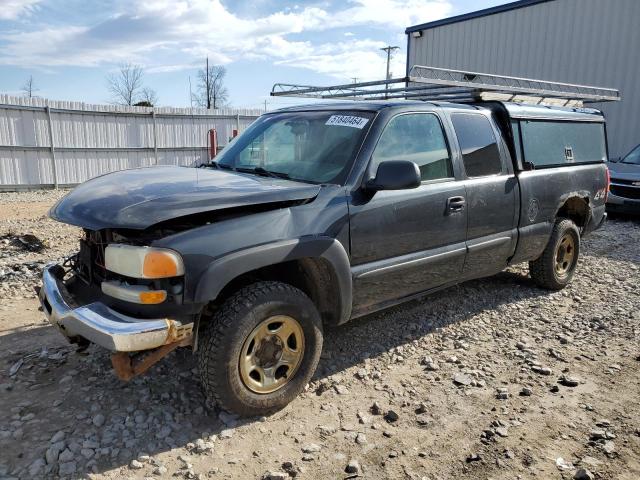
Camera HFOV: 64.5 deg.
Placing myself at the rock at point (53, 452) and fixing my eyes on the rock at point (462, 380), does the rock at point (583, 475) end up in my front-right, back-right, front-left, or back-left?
front-right

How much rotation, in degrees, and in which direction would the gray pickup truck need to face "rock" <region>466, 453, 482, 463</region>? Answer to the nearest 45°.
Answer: approximately 90° to its left

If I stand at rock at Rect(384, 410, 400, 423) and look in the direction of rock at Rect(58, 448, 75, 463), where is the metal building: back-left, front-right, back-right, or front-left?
back-right

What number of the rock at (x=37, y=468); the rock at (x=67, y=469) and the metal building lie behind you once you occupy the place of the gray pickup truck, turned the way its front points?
1

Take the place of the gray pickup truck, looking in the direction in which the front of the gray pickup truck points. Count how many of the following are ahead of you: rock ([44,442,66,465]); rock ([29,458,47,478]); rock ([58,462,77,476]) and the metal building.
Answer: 3

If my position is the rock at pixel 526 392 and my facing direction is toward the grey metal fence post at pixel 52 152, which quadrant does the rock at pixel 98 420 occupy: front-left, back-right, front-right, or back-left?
front-left

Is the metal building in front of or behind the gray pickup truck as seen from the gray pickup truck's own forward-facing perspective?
behind

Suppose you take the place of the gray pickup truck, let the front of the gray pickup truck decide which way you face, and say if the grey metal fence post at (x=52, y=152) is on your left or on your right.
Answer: on your right

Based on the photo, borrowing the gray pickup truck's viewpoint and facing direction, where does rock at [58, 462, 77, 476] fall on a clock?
The rock is roughly at 12 o'clock from the gray pickup truck.

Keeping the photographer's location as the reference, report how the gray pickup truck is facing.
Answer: facing the viewer and to the left of the viewer

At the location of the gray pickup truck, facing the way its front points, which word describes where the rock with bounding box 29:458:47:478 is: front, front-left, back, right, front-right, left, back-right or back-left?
front

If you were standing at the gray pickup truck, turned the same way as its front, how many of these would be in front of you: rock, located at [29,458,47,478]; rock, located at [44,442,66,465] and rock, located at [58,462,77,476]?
3

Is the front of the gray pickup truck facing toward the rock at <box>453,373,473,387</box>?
no
